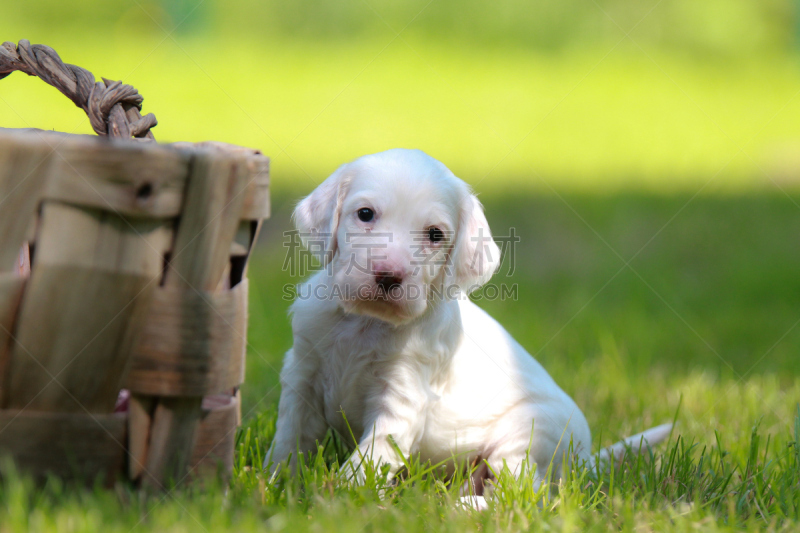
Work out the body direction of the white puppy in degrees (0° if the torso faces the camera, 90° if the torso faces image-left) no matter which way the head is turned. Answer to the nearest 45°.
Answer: approximately 45°

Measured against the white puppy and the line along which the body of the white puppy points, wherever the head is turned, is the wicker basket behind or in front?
in front
